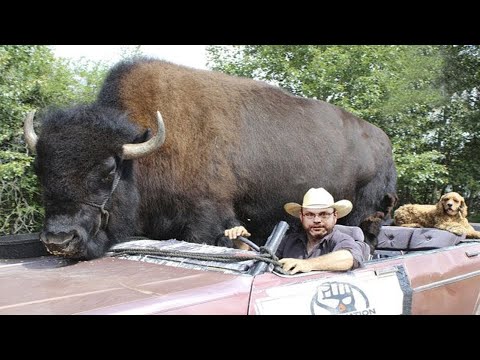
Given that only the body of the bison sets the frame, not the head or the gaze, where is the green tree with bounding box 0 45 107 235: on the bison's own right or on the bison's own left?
on the bison's own right

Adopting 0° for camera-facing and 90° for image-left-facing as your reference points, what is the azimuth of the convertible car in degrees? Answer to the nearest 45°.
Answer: approximately 45°

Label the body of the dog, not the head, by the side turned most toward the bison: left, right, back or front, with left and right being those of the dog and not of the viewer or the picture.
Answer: back

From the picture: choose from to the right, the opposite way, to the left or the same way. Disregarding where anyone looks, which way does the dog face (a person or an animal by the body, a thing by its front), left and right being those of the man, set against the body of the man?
to the left

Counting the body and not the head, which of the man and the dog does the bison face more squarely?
the man

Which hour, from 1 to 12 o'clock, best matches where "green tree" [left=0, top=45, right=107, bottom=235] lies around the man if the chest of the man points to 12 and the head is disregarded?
The green tree is roughly at 3 o'clock from the man.

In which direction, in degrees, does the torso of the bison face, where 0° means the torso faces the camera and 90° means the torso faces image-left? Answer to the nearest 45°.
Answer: approximately 45°

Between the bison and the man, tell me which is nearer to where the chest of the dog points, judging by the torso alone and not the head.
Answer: the man
